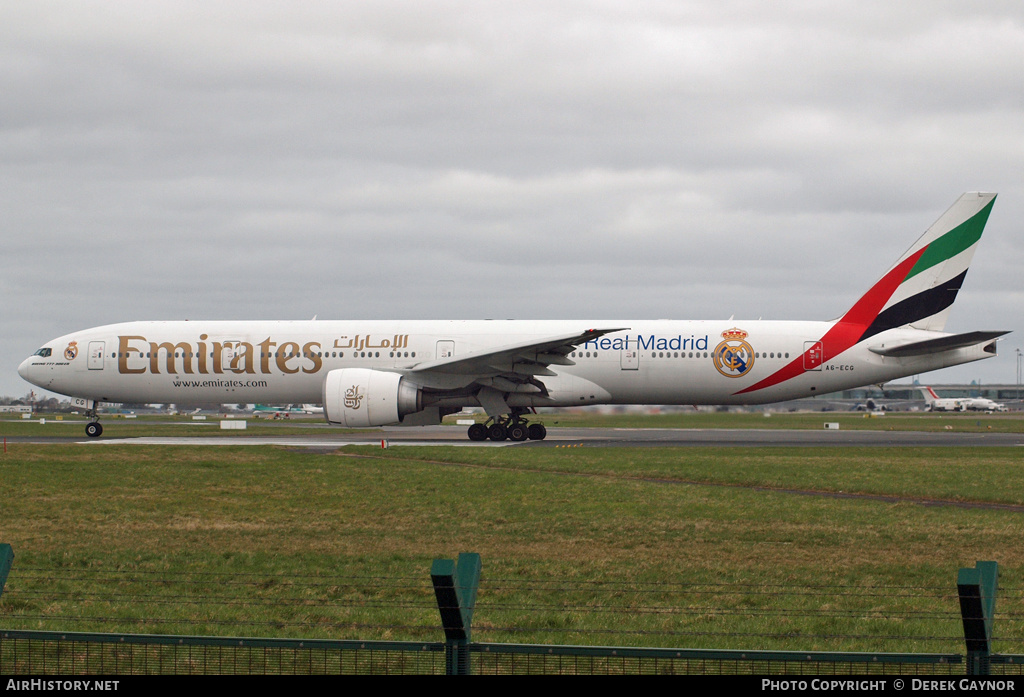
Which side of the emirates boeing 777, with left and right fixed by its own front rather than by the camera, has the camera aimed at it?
left

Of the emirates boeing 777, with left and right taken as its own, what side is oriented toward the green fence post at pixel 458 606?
left
